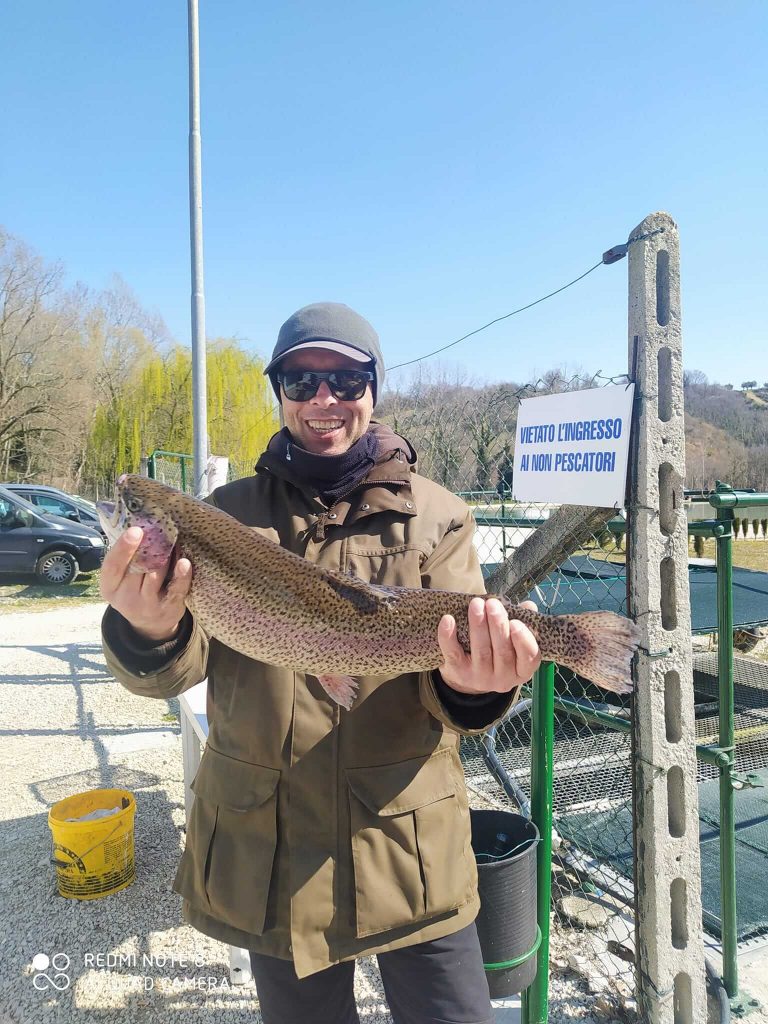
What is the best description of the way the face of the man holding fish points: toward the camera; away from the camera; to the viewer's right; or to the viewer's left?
toward the camera

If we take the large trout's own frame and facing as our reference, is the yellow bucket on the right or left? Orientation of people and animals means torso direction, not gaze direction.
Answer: on its right

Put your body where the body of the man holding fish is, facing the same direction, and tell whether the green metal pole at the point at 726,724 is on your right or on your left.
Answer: on your left

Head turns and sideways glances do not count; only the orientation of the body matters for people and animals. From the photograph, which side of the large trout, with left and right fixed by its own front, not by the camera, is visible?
left

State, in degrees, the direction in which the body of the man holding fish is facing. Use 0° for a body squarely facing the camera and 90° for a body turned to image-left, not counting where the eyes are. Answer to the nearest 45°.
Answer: approximately 0°

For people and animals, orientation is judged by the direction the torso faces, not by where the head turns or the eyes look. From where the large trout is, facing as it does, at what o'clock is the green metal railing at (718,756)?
The green metal railing is roughly at 5 o'clock from the large trout.

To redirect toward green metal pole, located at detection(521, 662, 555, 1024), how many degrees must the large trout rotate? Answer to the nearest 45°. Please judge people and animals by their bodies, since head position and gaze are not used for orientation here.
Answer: approximately 135° to its right

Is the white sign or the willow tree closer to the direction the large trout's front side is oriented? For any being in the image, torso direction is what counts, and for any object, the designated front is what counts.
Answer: the willow tree

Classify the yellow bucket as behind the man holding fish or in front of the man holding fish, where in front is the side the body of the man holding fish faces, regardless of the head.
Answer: behind

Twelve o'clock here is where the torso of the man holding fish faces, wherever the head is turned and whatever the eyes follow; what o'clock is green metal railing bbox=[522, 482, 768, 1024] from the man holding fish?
The green metal railing is roughly at 8 o'clock from the man holding fish.
